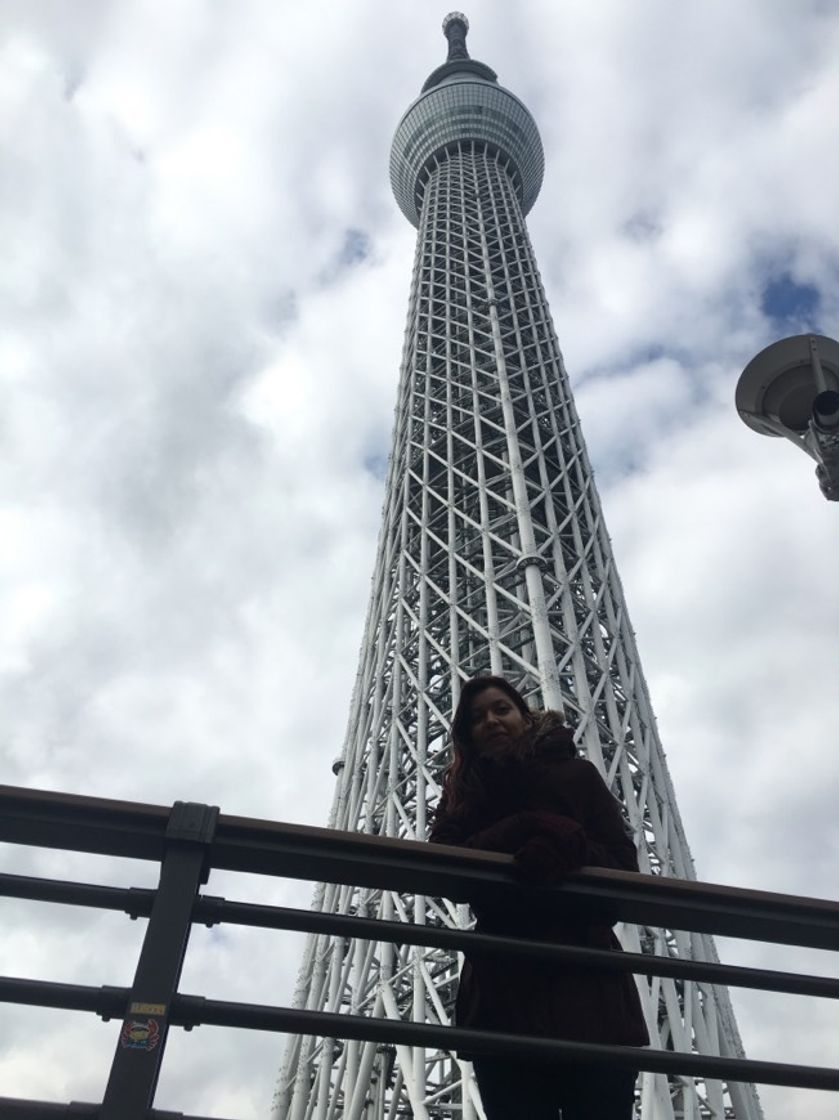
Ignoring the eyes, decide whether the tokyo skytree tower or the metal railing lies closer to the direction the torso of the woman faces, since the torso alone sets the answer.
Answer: the metal railing

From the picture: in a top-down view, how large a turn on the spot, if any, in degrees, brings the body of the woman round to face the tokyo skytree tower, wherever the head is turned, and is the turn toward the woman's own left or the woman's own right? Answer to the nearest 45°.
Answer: approximately 180°

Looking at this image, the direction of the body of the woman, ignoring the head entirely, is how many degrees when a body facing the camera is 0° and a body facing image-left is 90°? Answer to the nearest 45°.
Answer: approximately 0°
